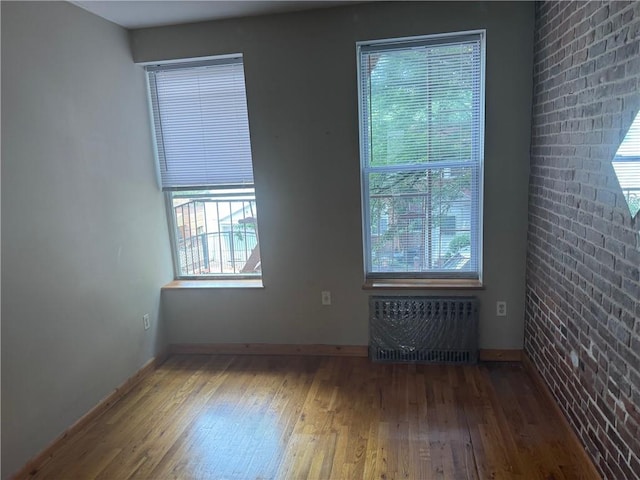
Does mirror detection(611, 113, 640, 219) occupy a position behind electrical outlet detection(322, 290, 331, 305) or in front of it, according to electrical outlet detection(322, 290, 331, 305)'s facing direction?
in front

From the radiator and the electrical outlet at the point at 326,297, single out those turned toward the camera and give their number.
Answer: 2

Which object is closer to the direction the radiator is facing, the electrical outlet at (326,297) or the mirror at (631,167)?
the mirror

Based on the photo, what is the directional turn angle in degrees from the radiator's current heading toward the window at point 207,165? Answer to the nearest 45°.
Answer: approximately 90° to its right

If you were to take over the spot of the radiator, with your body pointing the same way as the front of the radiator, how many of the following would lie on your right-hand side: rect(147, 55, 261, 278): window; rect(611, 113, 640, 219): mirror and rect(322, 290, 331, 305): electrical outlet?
2

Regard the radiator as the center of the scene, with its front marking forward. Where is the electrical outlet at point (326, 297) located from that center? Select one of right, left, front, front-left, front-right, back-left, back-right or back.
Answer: right

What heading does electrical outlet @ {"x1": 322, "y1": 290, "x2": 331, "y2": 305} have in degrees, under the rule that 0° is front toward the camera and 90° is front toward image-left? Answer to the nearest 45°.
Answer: approximately 0°
